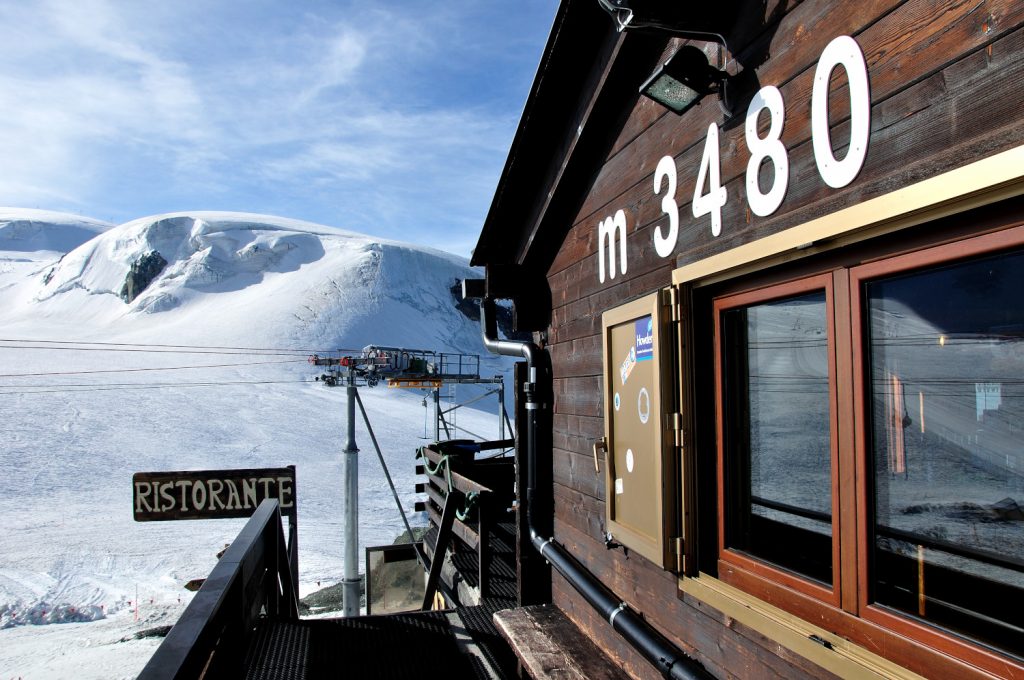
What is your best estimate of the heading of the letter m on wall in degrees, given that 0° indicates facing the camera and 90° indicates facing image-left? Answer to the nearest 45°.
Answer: approximately 45°

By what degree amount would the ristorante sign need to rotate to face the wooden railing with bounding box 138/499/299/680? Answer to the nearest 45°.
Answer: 0° — it already faces it

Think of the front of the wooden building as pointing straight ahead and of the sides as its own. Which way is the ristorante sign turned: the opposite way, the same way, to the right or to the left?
to the left

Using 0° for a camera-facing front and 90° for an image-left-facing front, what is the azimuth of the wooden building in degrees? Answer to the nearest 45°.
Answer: approximately 45°

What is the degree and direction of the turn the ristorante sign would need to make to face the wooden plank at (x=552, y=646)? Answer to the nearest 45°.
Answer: approximately 45° to its left
